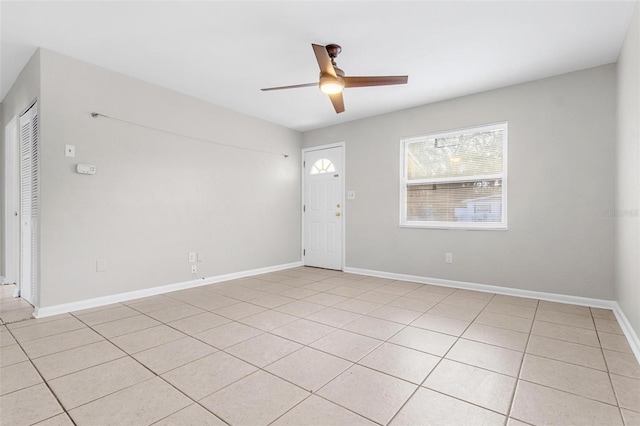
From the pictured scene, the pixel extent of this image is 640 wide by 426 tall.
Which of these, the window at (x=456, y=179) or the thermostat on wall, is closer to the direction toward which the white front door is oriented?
the thermostat on wall

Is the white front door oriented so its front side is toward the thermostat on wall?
yes

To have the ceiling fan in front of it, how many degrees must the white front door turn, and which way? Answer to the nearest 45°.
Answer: approximately 45° to its left

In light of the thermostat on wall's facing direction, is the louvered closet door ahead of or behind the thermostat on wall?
behind

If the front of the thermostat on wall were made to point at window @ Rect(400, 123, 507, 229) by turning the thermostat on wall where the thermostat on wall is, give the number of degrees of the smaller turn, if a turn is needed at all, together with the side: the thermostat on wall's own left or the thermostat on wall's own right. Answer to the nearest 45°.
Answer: approximately 45° to the thermostat on wall's own left

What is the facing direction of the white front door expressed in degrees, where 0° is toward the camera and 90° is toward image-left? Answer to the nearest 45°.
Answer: approximately 45°

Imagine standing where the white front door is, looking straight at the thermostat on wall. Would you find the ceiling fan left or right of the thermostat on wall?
left

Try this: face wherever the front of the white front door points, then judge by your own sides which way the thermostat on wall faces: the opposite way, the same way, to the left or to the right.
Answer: to the left

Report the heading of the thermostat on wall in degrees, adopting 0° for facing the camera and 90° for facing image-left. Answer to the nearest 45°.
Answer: approximately 0°

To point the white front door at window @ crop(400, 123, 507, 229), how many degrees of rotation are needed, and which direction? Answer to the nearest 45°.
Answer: approximately 90° to its left

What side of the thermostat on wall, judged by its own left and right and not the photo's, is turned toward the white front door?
left
